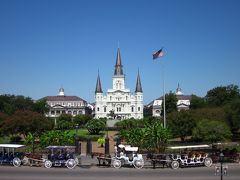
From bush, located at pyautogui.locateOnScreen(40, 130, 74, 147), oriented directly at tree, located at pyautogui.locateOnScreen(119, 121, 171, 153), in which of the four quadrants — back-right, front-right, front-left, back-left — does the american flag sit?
front-left

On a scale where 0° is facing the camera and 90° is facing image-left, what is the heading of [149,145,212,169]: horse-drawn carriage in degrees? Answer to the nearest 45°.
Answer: approximately 90°

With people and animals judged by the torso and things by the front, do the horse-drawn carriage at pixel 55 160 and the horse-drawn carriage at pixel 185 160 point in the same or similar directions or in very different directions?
same or similar directions

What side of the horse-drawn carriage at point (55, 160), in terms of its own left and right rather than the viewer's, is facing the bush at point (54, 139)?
right

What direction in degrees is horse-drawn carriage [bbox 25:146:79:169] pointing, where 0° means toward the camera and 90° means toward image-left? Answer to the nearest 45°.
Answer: approximately 90°

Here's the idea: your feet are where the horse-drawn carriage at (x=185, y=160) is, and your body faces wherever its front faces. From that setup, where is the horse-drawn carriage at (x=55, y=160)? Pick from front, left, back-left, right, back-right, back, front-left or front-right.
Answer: front

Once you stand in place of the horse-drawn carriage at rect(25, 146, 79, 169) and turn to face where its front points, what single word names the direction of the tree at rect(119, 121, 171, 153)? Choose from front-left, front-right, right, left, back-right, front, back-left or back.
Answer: back-right

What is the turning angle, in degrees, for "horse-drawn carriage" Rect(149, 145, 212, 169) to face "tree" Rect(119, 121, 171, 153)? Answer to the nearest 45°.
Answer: approximately 90° to its right

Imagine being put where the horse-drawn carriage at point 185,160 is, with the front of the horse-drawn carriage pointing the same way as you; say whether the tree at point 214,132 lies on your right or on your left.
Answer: on your right

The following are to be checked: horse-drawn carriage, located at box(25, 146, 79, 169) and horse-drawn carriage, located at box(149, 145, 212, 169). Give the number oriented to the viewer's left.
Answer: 2

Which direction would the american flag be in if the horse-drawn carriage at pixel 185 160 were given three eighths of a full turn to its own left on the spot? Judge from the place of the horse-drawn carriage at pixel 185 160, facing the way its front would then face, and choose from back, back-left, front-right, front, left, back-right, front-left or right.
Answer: back-left

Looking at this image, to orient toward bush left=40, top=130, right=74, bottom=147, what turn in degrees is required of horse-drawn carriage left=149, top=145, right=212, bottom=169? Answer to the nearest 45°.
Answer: approximately 45° to its right
